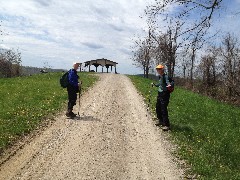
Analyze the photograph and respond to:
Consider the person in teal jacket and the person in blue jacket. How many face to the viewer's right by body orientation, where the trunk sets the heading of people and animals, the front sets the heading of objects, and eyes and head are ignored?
1

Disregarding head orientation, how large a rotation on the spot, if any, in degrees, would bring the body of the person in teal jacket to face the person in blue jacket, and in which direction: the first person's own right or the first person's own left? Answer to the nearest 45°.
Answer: approximately 45° to the first person's own right

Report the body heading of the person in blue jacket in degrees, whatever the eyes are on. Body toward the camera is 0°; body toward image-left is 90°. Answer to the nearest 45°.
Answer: approximately 270°

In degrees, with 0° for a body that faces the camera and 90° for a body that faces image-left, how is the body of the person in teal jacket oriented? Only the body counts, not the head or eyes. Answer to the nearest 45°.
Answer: approximately 45°

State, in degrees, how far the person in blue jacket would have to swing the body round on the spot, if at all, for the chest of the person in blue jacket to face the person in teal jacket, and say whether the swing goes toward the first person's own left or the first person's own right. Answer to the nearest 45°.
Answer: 0° — they already face them
